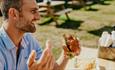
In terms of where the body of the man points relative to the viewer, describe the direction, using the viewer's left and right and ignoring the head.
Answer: facing the viewer and to the right of the viewer

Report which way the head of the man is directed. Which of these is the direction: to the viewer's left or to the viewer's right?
to the viewer's right
